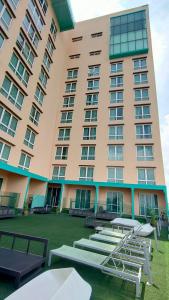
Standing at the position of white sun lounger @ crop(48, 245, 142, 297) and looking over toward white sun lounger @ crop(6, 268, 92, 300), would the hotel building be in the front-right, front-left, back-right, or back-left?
back-right

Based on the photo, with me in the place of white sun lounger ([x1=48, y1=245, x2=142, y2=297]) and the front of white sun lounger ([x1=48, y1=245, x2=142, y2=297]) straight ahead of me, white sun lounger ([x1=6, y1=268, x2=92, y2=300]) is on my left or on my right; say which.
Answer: on my left

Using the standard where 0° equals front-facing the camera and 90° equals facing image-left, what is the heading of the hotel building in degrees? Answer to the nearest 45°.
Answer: approximately 0°

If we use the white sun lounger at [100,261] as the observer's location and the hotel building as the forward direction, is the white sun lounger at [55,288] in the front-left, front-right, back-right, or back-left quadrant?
back-left

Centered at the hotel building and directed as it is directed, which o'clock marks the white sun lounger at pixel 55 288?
The white sun lounger is roughly at 12 o'clock from the hotel building.
